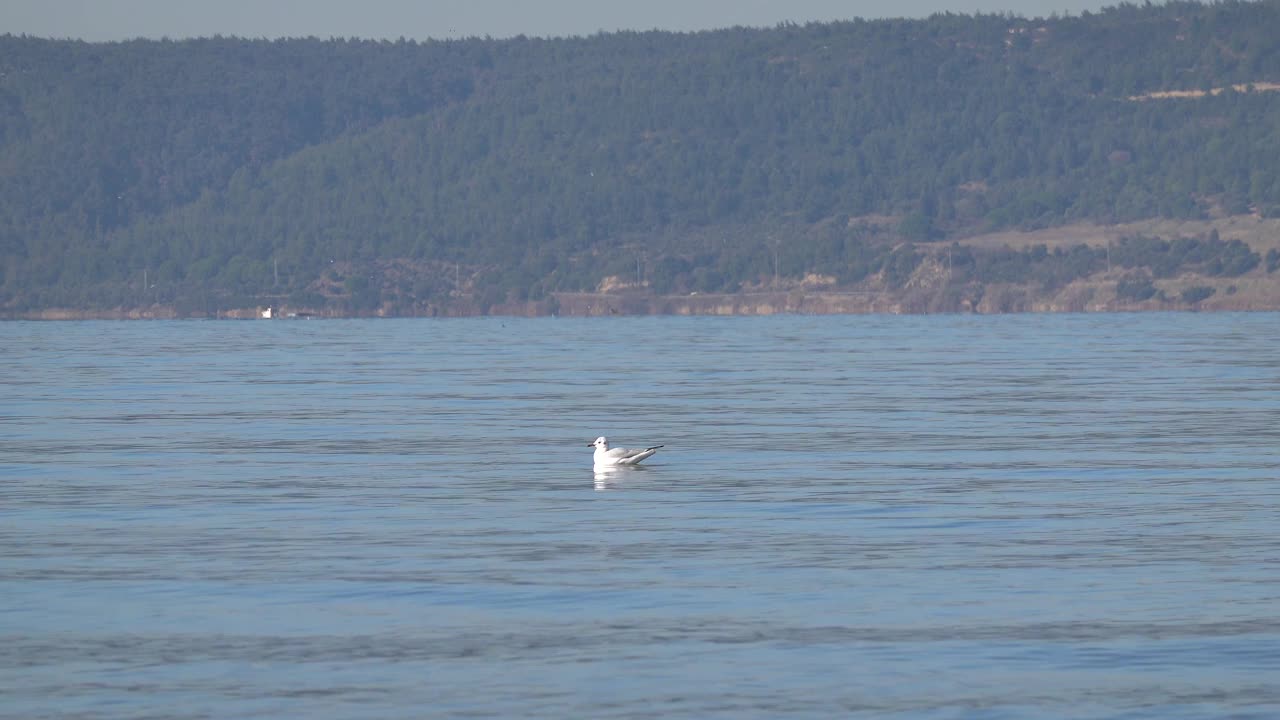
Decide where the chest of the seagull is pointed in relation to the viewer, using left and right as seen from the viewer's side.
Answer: facing to the left of the viewer
